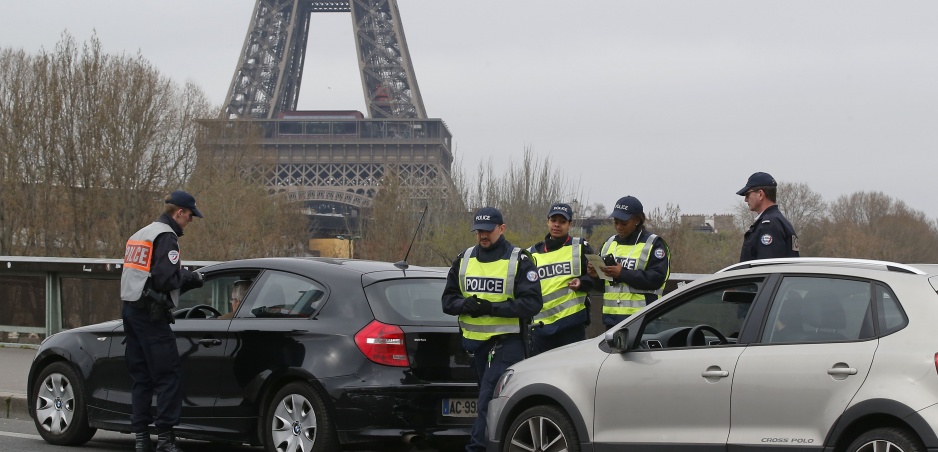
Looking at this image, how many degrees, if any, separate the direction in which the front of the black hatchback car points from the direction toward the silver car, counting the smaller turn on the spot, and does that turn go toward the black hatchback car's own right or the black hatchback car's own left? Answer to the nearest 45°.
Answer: approximately 180°

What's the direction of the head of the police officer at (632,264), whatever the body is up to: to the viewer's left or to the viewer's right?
to the viewer's left

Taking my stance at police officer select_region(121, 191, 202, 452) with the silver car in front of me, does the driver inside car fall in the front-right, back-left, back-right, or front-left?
front-left

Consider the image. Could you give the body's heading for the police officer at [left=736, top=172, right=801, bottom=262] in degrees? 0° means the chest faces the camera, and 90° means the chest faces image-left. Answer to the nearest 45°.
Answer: approximately 90°

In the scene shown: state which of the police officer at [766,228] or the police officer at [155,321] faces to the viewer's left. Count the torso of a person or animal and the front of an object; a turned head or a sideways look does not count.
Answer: the police officer at [766,228]

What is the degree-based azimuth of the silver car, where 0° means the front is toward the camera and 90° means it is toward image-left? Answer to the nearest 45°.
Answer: approximately 90°

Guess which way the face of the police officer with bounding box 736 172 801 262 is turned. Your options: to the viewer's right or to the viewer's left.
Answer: to the viewer's left

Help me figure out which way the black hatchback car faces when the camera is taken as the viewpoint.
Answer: facing away from the viewer and to the left of the viewer

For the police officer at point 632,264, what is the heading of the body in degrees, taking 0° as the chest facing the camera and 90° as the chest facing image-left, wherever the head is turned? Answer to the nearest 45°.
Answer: approximately 45°

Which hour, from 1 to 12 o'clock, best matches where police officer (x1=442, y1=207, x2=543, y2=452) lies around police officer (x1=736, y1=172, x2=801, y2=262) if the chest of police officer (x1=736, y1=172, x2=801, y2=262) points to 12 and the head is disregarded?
police officer (x1=442, y1=207, x2=543, y2=452) is roughly at 11 o'clock from police officer (x1=736, y1=172, x2=801, y2=262).

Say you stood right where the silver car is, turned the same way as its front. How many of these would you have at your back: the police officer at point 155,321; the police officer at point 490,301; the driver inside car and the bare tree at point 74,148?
0

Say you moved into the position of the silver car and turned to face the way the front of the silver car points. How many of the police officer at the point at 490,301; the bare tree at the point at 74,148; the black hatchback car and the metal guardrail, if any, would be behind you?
0

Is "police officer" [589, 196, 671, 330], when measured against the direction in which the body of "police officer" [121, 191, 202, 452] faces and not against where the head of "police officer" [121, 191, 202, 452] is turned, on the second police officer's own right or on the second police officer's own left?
on the second police officer's own right

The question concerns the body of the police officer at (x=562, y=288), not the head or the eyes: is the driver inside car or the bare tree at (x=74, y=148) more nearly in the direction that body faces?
the driver inside car

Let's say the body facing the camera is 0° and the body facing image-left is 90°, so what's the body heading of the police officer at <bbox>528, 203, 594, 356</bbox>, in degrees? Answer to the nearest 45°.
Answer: approximately 45°

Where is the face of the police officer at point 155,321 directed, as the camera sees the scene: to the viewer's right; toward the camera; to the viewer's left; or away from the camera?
to the viewer's right

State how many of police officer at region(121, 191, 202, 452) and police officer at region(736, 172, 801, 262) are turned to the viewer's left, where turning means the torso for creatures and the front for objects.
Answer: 1

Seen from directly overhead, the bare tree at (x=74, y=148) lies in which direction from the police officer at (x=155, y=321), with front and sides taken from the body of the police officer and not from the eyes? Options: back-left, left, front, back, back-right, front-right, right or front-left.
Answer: front-left
